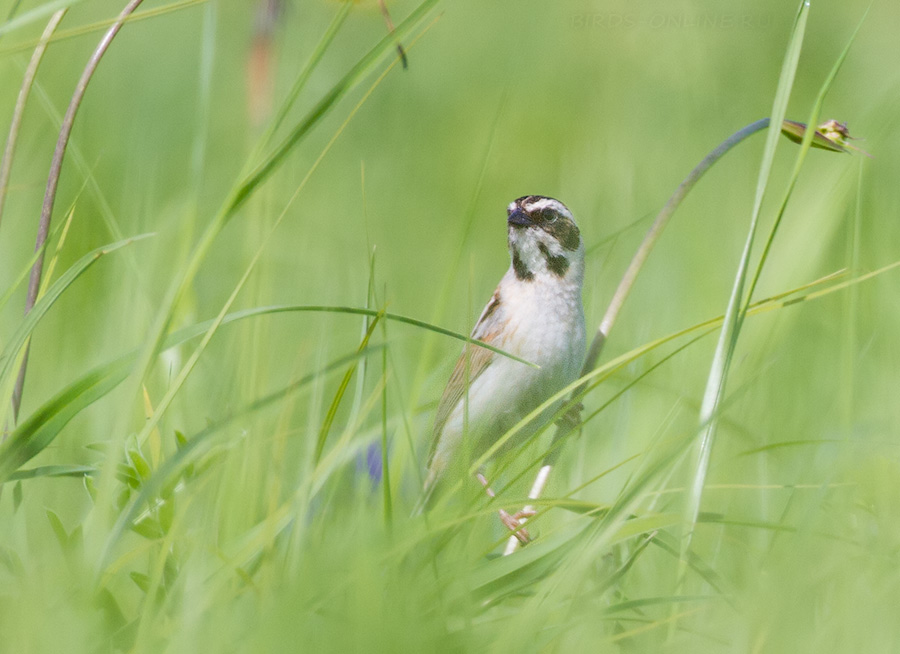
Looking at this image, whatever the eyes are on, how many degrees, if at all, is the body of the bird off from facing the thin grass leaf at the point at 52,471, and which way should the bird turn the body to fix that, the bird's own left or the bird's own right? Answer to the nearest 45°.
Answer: approximately 90° to the bird's own right

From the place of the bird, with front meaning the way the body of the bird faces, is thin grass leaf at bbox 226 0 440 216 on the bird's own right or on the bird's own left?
on the bird's own right

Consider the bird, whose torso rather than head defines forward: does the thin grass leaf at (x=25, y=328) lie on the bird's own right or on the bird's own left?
on the bird's own right

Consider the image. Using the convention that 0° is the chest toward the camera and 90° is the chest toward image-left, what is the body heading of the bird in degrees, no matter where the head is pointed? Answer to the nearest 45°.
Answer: approximately 315°
